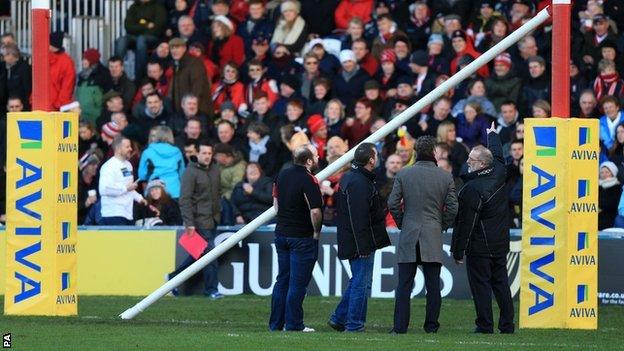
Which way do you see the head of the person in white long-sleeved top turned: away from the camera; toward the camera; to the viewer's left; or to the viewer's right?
to the viewer's right

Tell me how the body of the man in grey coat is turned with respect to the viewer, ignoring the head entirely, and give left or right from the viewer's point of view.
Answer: facing away from the viewer

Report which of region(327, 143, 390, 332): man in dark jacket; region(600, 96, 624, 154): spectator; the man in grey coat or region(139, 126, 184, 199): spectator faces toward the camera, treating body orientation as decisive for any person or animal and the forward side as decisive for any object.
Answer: region(600, 96, 624, 154): spectator

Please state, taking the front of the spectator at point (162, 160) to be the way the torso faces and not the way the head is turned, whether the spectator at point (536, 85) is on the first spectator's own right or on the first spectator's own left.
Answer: on the first spectator's own right

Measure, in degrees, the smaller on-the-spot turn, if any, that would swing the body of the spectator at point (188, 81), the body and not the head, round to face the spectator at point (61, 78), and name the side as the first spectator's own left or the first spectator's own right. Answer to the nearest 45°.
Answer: approximately 45° to the first spectator's own right

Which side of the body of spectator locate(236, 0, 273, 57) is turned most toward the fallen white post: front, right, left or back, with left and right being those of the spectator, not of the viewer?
front

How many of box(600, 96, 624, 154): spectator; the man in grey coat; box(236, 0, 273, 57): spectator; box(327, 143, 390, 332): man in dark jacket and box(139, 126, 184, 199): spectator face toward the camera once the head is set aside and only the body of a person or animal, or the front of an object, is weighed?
2

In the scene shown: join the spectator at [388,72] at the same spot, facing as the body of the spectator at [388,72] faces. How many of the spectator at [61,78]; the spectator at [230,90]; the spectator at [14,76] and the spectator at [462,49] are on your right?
3

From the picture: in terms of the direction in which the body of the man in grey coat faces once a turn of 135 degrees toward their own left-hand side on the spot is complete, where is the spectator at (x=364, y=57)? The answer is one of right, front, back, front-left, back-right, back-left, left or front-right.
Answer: back-right

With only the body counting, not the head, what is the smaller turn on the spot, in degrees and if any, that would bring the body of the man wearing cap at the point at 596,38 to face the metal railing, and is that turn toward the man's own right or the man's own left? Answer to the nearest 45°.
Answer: approximately 90° to the man's own right

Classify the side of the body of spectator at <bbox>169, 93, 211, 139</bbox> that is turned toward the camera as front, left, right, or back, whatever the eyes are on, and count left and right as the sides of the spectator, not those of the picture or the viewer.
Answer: front

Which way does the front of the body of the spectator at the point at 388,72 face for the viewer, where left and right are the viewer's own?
facing the viewer

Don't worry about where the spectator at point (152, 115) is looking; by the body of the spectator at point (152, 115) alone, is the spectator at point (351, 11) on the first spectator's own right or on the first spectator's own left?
on the first spectator's own left

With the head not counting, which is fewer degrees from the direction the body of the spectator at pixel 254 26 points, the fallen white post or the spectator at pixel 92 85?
the fallen white post
